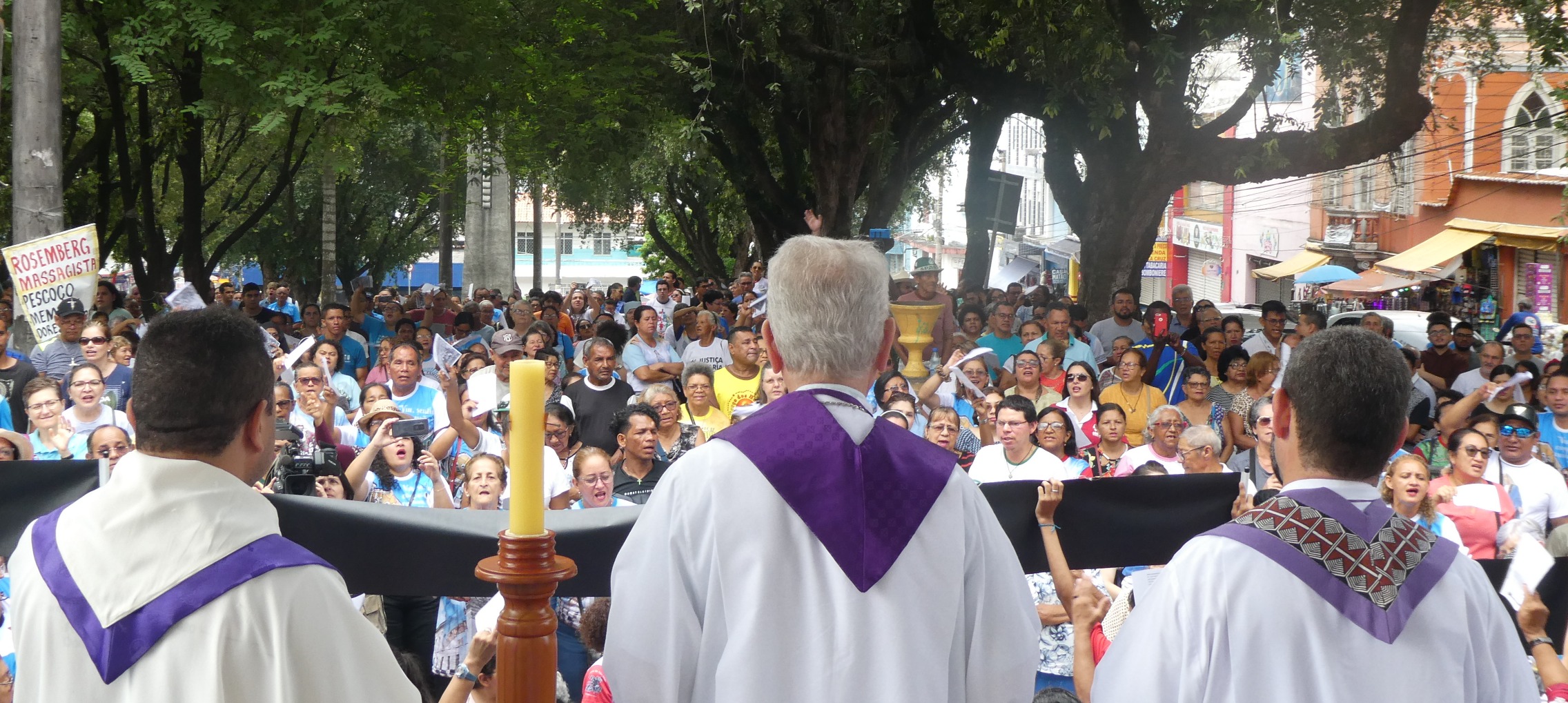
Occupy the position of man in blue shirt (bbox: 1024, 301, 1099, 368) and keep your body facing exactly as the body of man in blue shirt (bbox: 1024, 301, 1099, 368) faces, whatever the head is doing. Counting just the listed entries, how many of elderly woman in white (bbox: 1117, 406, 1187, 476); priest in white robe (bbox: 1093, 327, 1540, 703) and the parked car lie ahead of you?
2

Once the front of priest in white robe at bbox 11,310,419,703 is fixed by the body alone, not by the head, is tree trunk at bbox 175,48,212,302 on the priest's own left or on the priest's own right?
on the priest's own left

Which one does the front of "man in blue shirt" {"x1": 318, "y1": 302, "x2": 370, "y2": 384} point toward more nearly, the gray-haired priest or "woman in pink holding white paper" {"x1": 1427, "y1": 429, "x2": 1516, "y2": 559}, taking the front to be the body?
the gray-haired priest

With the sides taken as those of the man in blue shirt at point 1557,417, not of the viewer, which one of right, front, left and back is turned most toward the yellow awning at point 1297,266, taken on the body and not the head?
back

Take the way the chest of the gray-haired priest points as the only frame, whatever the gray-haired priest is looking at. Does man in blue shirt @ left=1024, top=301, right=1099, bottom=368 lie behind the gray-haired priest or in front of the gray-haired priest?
in front

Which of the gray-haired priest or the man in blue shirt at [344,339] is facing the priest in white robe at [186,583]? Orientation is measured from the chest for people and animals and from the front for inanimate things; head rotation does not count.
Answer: the man in blue shirt

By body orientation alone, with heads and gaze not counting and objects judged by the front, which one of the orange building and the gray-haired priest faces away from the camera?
the gray-haired priest

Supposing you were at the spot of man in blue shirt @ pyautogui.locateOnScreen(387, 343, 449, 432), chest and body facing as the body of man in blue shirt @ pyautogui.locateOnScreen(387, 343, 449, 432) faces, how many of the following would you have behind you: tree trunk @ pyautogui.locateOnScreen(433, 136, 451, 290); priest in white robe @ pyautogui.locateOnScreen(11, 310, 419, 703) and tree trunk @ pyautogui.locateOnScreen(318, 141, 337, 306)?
2

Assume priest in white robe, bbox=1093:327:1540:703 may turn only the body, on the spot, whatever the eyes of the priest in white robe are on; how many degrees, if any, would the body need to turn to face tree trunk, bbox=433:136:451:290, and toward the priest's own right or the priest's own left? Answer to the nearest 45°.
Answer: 0° — they already face it

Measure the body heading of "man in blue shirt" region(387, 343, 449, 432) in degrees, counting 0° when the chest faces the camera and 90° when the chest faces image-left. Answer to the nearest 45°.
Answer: approximately 0°

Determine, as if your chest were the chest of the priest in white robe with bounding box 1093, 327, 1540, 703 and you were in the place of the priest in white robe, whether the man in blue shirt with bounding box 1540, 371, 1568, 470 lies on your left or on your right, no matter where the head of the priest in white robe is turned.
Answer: on your right

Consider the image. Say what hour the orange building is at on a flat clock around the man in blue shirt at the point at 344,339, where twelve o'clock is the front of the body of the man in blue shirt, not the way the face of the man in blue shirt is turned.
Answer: The orange building is roughly at 8 o'clock from the man in blue shirt.

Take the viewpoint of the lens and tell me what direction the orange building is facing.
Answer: facing the viewer and to the left of the viewer

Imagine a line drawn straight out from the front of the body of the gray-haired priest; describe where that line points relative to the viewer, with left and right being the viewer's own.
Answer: facing away from the viewer
